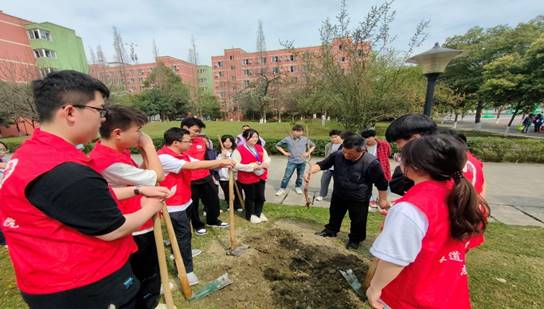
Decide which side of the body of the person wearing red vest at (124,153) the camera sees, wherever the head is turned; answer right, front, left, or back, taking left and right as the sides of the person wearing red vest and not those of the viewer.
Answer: right

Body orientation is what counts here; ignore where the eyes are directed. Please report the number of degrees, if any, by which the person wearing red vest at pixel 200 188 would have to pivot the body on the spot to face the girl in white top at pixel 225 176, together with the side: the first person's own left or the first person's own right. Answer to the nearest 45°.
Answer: approximately 90° to the first person's own left

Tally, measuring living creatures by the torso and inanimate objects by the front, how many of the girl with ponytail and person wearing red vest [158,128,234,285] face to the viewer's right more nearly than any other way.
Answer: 1

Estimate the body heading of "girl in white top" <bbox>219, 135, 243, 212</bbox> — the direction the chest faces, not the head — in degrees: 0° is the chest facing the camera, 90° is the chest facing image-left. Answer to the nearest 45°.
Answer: approximately 315°

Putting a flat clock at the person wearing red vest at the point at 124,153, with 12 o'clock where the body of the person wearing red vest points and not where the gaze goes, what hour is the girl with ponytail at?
The girl with ponytail is roughly at 2 o'clock from the person wearing red vest.

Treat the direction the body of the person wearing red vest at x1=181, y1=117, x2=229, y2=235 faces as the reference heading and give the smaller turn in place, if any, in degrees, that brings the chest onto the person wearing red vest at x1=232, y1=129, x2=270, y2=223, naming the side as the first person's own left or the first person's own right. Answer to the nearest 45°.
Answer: approximately 45° to the first person's own left

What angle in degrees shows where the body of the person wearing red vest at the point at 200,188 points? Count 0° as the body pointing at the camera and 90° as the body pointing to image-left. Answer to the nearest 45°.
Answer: approximately 315°

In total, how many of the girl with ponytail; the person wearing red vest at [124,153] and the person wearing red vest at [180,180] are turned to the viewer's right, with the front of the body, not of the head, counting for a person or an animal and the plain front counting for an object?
2

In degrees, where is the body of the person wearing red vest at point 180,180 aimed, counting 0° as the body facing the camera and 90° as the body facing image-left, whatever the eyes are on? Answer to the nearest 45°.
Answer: approximately 270°

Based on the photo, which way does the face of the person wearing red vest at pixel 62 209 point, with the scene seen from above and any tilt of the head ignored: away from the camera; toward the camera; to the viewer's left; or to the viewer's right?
to the viewer's right

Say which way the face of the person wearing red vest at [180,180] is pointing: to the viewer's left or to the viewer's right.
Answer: to the viewer's right

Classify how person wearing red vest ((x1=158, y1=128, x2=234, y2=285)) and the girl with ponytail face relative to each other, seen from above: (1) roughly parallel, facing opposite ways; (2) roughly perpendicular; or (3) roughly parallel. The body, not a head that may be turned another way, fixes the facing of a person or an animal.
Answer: roughly perpendicular
